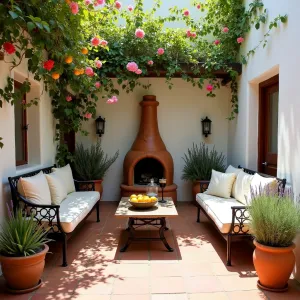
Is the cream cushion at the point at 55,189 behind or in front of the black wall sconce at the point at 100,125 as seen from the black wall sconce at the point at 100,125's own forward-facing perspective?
in front

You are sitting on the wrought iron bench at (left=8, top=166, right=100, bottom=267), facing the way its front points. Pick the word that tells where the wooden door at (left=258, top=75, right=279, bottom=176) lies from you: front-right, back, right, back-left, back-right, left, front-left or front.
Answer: front-left

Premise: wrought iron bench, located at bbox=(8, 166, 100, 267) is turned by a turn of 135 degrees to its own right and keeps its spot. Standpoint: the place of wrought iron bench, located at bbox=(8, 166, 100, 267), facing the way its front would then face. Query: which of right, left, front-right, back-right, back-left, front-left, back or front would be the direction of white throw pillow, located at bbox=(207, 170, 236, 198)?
back

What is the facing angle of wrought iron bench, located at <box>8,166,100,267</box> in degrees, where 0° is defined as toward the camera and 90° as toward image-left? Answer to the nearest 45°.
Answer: approximately 315°

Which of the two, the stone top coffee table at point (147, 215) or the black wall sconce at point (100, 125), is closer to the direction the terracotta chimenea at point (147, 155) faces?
the stone top coffee table

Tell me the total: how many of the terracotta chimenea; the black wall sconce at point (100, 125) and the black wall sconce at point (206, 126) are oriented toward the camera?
3

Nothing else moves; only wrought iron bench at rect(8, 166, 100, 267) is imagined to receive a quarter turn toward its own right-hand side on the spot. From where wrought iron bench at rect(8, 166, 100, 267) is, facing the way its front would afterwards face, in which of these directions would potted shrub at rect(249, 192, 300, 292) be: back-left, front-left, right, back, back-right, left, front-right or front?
left

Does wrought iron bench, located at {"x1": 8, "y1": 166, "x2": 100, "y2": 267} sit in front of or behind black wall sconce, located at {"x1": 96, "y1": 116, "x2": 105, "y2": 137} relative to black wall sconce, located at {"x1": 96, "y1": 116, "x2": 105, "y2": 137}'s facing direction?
in front

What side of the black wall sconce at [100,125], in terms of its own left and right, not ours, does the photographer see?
front

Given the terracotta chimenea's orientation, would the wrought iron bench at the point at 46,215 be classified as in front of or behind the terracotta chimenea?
in front

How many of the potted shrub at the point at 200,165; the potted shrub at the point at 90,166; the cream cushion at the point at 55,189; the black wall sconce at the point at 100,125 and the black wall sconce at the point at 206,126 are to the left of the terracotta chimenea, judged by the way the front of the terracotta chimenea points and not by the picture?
2

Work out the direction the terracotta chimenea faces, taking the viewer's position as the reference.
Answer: facing the viewer

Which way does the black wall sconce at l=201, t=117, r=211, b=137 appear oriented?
toward the camera

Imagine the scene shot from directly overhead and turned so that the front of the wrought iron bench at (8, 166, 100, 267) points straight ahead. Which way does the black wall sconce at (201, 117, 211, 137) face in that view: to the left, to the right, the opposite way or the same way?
to the right
